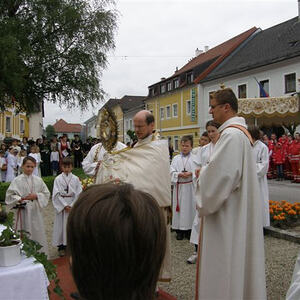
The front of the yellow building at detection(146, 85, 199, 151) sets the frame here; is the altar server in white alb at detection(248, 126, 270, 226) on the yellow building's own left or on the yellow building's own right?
on the yellow building's own left

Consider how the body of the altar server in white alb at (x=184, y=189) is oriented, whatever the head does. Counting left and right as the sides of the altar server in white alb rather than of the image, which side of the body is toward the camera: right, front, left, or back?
front

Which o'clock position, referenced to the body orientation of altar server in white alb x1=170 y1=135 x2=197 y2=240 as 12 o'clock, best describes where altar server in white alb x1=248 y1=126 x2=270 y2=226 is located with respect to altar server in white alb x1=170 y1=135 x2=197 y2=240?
altar server in white alb x1=248 y1=126 x2=270 y2=226 is roughly at 9 o'clock from altar server in white alb x1=170 y1=135 x2=197 y2=240.

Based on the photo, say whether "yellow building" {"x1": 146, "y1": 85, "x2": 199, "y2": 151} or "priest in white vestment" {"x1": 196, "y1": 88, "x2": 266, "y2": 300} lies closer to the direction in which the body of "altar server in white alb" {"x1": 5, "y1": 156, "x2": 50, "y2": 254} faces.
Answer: the priest in white vestment

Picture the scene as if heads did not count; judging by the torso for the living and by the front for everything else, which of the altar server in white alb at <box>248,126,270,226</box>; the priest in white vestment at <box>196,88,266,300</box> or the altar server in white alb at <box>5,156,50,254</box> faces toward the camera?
the altar server in white alb at <box>5,156,50,254</box>

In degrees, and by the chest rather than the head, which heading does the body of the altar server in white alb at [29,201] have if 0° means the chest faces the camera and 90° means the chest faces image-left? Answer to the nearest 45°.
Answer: approximately 0°

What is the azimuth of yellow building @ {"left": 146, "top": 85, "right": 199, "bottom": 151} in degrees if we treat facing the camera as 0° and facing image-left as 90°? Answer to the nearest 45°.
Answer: approximately 45°

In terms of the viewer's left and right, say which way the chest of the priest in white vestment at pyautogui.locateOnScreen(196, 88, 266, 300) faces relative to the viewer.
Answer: facing to the left of the viewer

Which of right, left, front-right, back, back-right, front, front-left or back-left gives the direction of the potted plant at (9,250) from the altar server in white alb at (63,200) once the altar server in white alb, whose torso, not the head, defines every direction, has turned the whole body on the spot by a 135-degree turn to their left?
back-right

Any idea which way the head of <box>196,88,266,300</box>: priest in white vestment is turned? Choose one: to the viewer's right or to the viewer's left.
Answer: to the viewer's left

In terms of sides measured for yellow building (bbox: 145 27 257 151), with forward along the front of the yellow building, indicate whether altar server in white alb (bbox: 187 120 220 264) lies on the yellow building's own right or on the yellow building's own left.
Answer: on the yellow building's own left

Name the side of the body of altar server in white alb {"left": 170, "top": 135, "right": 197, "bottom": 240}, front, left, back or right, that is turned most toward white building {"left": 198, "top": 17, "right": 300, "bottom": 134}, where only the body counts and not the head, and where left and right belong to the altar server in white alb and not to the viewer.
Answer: back

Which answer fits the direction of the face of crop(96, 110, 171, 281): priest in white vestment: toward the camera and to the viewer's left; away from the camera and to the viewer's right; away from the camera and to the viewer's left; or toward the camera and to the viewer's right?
toward the camera and to the viewer's left

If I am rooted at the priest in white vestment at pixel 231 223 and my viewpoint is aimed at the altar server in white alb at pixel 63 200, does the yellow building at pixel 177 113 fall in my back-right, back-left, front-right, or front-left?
front-right

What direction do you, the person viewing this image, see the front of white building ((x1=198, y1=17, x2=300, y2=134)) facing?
facing the viewer and to the left of the viewer

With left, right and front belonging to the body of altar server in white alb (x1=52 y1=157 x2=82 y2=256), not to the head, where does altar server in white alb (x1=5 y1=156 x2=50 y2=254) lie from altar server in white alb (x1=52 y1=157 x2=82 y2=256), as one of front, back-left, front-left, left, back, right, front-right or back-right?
front-right
